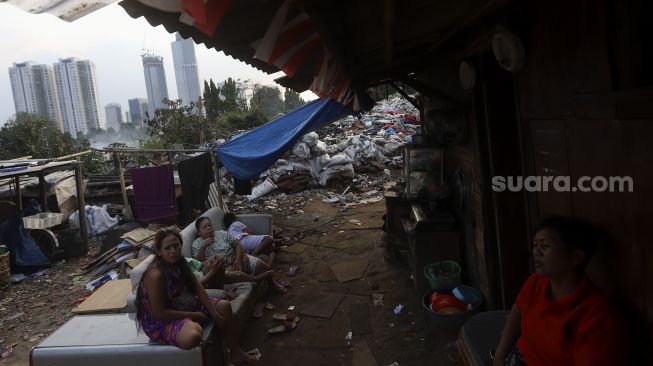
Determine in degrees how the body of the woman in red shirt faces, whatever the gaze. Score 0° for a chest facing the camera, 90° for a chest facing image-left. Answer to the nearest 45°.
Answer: approximately 45°

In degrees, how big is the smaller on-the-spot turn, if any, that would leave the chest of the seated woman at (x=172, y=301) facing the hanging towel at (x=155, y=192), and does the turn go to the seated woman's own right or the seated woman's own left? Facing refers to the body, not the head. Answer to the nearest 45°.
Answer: approximately 135° to the seated woman's own left

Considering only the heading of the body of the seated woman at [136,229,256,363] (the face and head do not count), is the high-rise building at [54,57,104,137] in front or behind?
behind

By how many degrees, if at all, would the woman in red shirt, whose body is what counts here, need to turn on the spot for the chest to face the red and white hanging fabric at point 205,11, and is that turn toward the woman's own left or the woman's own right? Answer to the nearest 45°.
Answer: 0° — they already face it

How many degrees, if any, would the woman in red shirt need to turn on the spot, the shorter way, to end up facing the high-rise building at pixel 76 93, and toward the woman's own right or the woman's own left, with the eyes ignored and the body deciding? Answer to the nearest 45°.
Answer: approximately 90° to the woman's own right

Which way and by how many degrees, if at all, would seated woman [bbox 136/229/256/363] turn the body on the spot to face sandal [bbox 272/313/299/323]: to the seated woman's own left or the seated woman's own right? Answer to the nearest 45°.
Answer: approximately 90° to the seated woman's own left

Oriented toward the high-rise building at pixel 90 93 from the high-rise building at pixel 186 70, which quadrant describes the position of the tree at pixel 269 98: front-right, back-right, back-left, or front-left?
back-left

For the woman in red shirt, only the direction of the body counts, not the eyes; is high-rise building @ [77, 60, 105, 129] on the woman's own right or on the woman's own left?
on the woman's own right

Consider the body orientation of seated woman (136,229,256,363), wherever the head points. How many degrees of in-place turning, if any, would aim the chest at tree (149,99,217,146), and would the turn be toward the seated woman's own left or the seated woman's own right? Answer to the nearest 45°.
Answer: approximately 135° to the seated woman's own left
